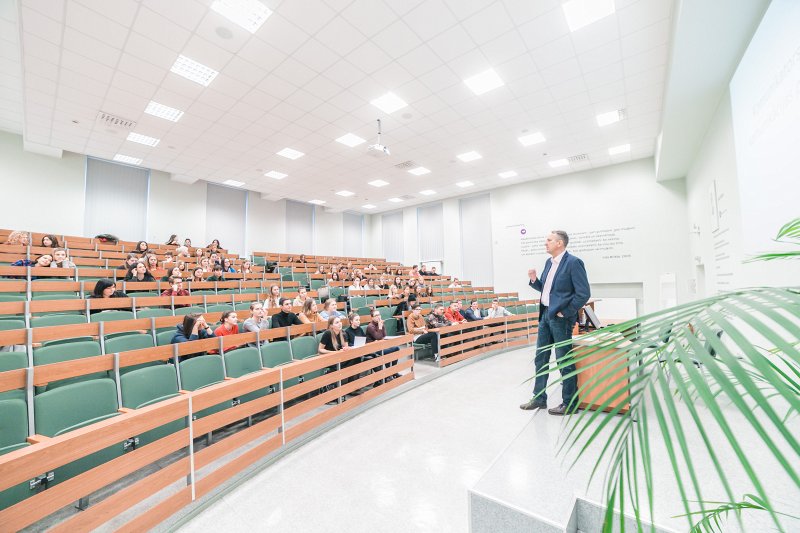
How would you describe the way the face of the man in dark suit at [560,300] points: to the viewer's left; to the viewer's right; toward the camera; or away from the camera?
to the viewer's left

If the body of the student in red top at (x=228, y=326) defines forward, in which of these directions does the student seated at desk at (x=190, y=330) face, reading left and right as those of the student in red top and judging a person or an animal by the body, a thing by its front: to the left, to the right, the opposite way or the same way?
the same way

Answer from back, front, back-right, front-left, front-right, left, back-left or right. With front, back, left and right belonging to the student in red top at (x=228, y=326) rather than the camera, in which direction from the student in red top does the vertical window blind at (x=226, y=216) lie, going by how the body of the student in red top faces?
back-left

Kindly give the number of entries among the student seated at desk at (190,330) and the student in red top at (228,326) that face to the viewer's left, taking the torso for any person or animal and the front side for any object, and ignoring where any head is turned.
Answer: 0

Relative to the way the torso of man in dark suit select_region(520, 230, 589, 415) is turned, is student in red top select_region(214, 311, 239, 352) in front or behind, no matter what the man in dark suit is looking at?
in front

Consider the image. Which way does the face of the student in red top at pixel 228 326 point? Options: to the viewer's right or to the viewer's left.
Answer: to the viewer's right

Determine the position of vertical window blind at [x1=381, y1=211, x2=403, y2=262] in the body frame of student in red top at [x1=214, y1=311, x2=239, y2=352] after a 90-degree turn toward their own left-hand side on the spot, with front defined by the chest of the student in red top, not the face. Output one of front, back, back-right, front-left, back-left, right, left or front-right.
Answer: front

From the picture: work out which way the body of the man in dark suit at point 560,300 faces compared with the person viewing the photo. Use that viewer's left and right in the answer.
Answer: facing the viewer and to the left of the viewer

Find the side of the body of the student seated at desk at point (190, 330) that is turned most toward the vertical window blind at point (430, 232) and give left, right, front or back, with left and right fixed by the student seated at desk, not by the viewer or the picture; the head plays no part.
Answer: left

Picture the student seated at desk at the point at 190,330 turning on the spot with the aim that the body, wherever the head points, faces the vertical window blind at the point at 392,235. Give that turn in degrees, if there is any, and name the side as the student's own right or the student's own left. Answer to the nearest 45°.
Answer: approximately 90° to the student's own left

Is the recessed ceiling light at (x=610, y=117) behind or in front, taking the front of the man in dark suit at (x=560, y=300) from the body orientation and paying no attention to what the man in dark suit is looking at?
behind

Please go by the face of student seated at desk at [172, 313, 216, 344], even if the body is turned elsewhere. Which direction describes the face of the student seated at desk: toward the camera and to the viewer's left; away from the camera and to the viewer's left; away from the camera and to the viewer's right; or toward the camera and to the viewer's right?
toward the camera and to the viewer's right

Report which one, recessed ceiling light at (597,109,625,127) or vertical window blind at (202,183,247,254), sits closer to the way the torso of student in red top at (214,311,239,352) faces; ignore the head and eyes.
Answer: the recessed ceiling light

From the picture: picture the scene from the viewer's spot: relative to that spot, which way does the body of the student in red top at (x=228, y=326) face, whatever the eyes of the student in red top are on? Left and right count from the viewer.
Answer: facing the viewer and to the right of the viewer
